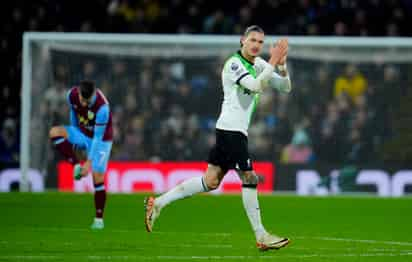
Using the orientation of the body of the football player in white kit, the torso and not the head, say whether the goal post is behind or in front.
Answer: behind

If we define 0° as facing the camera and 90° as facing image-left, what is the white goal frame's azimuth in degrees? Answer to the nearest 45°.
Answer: approximately 0°

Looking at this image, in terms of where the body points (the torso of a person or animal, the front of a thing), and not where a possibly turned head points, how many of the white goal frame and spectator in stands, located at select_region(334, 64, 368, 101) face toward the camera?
2

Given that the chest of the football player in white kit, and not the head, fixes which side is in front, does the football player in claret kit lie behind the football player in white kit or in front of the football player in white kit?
behind

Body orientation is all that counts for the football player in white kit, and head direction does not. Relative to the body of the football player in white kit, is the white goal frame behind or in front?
behind

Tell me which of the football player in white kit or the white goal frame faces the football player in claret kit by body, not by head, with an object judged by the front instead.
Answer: the white goal frame
